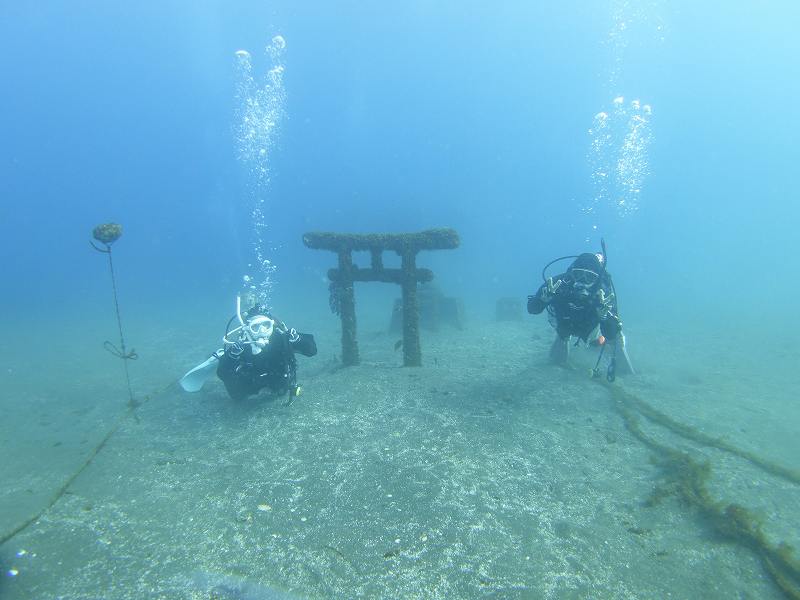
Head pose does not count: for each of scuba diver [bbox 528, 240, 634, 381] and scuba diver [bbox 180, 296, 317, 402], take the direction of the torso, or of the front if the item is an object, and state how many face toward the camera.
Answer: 2

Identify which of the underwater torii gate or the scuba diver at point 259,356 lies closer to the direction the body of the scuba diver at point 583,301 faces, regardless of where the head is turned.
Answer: the scuba diver

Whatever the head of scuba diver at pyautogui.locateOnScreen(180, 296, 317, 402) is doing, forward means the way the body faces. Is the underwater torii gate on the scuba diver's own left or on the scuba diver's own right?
on the scuba diver's own left

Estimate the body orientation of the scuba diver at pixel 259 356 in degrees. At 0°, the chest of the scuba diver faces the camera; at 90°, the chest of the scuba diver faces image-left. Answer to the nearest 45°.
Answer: approximately 0°

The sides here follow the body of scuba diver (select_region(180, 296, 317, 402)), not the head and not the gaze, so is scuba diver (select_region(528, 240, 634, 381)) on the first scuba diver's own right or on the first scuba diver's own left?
on the first scuba diver's own left

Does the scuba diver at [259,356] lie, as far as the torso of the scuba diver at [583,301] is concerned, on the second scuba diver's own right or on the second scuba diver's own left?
on the second scuba diver's own right
